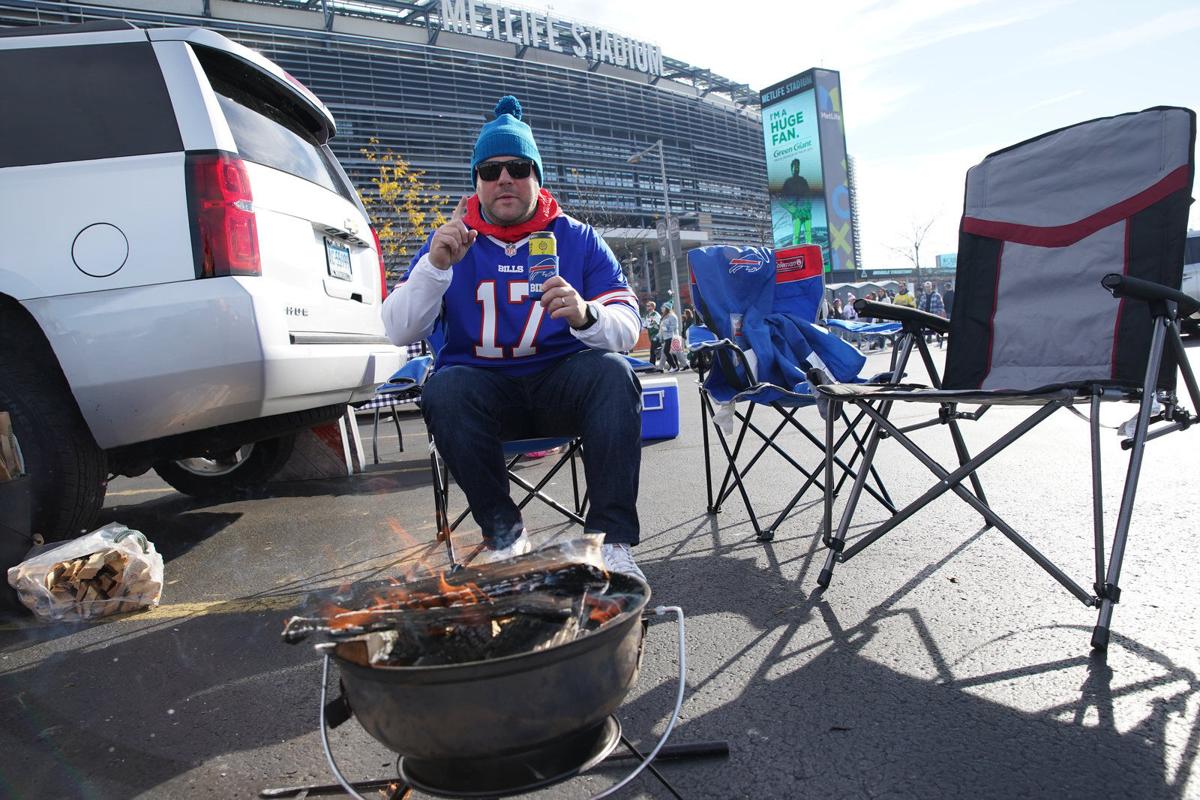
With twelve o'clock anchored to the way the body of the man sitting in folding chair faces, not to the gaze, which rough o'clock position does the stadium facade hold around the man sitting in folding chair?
The stadium facade is roughly at 6 o'clock from the man sitting in folding chair.

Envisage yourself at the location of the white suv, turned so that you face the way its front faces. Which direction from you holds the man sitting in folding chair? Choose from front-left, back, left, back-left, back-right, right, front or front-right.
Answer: back

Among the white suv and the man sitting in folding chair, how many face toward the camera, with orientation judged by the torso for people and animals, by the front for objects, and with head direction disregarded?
1

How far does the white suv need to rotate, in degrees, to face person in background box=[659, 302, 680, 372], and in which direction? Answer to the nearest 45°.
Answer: approximately 90° to its right

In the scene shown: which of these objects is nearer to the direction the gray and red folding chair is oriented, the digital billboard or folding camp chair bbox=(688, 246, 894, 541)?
the folding camp chair

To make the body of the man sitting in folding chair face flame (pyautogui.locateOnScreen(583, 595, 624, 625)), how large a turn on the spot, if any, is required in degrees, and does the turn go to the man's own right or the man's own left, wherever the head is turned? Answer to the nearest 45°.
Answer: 0° — they already face it

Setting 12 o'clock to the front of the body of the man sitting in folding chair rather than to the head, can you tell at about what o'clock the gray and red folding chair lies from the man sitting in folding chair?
The gray and red folding chair is roughly at 9 o'clock from the man sitting in folding chair.

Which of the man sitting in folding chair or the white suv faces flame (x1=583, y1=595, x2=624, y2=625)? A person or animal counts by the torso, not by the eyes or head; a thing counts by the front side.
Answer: the man sitting in folding chair

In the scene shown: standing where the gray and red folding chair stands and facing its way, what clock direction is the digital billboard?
The digital billboard is roughly at 4 o'clock from the gray and red folding chair.

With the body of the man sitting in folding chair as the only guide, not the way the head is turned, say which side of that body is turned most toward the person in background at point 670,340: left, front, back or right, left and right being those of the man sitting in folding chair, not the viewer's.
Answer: back

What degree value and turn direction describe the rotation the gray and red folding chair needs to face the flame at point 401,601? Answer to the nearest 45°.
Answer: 0° — it already faces it

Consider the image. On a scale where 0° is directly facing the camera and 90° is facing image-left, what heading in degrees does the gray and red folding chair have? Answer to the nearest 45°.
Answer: approximately 45°
